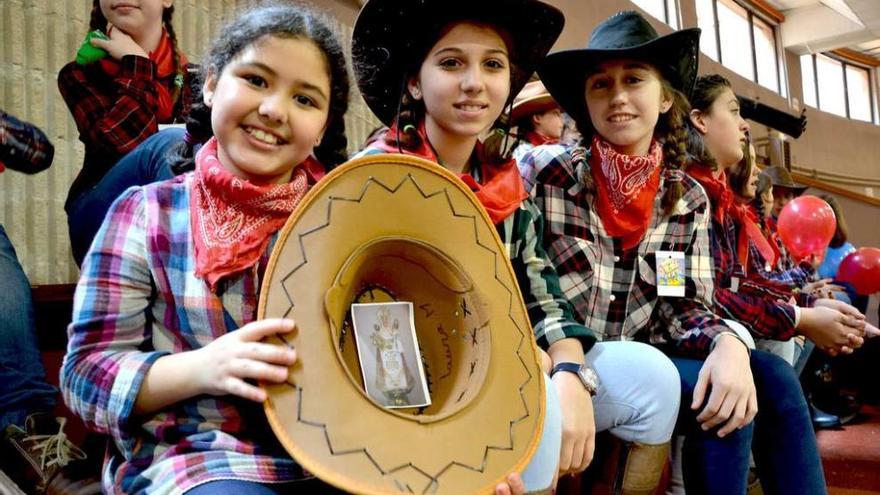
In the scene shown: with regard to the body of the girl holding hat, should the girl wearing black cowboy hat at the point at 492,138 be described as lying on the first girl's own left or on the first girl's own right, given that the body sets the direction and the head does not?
on the first girl's own left

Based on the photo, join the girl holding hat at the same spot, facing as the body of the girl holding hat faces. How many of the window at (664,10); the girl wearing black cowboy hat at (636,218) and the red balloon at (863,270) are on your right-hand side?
0

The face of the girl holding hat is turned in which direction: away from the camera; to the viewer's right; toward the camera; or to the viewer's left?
toward the camera

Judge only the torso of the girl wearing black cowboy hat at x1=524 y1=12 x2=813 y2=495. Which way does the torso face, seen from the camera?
toward the camera

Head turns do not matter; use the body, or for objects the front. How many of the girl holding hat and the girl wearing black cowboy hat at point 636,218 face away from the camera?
0

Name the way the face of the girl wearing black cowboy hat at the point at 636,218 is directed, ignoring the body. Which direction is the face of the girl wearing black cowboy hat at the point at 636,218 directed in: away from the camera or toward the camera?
toward the camera

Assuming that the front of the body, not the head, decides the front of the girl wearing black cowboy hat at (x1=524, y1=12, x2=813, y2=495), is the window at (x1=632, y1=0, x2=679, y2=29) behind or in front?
behind

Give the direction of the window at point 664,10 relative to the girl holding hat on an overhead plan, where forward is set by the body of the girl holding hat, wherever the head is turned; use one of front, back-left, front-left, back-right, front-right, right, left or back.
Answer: left

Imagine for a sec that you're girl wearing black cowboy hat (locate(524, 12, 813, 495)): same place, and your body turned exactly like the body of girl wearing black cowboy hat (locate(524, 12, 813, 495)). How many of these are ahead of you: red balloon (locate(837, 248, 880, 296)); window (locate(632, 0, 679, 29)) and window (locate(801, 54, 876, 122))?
0

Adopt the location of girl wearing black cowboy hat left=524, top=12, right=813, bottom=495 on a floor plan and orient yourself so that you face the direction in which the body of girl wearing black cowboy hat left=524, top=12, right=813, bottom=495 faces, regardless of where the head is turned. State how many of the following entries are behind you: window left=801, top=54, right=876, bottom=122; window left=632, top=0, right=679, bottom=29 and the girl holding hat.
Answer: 2

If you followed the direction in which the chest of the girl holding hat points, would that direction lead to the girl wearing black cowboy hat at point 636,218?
no

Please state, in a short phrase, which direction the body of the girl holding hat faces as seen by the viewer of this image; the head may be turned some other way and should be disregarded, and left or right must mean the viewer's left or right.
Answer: facing the viewer and to the right of the viewer

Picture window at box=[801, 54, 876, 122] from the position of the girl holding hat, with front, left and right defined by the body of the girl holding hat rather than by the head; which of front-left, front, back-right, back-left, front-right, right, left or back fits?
left

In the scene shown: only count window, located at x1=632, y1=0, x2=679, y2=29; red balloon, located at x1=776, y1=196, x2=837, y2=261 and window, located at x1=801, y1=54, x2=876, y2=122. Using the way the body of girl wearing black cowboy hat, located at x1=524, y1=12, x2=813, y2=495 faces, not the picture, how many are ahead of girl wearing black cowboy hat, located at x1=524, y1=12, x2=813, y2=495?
0

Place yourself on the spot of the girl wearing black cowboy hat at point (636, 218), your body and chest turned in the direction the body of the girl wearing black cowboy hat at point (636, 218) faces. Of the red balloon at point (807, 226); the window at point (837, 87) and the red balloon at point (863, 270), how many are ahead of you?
0

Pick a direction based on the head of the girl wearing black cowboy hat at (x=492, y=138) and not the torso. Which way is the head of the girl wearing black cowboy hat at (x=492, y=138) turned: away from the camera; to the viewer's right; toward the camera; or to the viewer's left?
toward the camera
